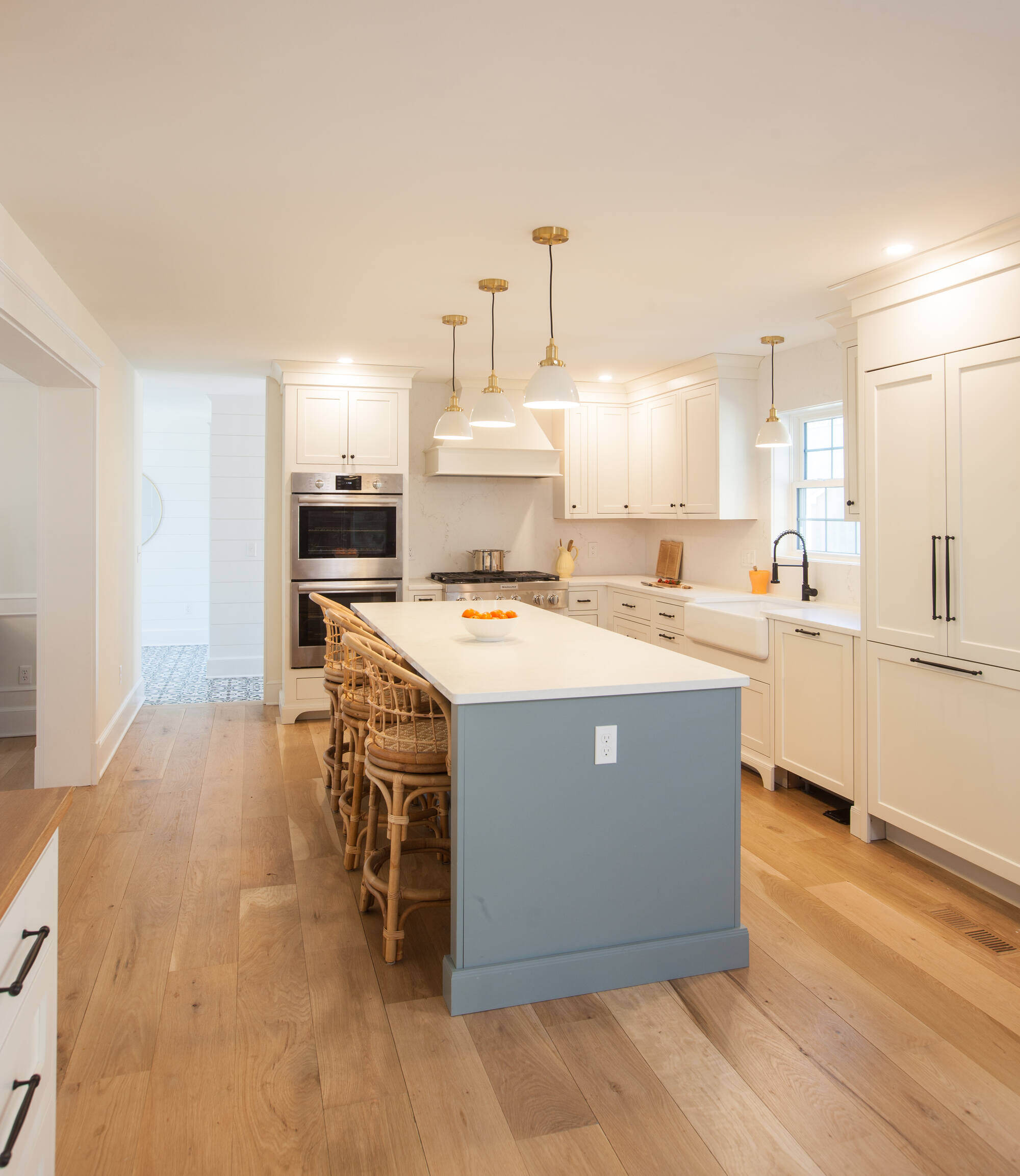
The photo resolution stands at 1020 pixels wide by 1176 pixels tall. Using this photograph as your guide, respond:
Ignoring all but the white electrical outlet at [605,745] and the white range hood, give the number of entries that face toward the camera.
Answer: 2

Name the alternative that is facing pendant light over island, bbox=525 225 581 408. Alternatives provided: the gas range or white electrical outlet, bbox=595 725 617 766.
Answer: the gas range

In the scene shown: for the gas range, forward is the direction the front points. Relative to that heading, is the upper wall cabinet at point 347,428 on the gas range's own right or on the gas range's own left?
on the gas range's own right

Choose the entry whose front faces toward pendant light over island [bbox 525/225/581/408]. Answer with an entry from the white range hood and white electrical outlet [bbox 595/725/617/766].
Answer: the white range hood

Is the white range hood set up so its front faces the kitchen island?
yes

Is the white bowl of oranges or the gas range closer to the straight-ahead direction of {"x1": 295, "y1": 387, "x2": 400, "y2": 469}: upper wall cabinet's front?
the white bowl of oranges

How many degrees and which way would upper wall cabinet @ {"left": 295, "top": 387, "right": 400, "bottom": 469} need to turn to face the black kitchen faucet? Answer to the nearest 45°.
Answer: approximately 45° to its left

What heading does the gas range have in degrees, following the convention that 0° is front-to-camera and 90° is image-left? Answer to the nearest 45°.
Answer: approximately 0°
